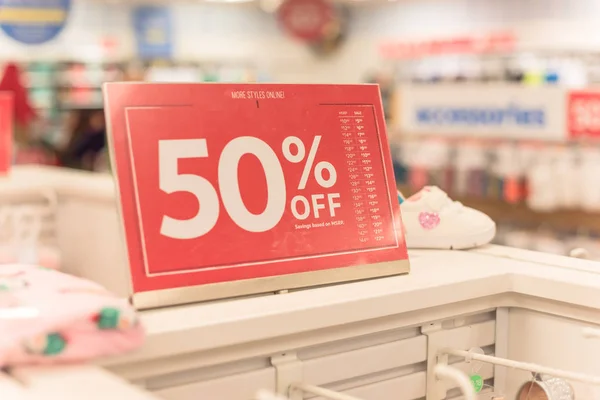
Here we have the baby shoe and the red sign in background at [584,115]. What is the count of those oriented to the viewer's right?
1

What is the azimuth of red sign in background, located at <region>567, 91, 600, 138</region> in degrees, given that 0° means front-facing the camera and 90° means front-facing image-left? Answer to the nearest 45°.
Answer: approximately 0°

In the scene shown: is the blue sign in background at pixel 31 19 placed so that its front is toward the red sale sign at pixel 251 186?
yes

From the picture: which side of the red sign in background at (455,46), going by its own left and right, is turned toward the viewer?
front

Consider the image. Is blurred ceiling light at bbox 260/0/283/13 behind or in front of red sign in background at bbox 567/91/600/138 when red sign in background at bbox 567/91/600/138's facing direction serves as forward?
behind

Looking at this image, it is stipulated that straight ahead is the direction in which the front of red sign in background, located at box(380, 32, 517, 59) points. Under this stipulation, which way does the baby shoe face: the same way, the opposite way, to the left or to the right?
to the left

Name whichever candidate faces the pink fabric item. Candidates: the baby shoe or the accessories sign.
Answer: the accessories sign

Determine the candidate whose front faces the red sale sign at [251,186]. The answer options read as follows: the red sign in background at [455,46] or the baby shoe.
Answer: the red sign in background

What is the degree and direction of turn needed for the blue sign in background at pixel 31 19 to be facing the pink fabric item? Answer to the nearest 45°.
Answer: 0° — it already faces it

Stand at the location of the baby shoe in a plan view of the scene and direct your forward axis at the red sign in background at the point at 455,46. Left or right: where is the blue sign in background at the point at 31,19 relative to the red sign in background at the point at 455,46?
left

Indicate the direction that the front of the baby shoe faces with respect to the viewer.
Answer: facing to the right of the viewer

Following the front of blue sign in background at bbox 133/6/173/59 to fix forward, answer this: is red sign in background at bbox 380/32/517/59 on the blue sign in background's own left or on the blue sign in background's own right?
on the blue sign in background's own left

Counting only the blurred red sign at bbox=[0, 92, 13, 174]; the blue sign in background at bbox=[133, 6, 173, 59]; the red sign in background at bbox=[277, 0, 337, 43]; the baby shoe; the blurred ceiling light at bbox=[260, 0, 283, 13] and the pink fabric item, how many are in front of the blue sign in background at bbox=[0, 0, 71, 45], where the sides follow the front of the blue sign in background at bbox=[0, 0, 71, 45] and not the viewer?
3

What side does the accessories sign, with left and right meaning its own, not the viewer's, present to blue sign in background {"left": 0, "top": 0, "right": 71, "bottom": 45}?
right

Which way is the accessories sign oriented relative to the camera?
toward the camera

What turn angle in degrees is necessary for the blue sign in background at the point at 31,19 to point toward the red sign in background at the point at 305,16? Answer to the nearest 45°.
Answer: approximately 135° to its left
